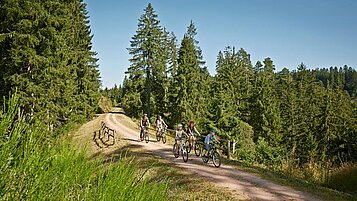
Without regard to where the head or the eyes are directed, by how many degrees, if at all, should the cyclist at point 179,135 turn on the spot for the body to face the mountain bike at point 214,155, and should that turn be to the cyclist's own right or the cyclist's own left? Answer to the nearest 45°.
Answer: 0° — they already face it

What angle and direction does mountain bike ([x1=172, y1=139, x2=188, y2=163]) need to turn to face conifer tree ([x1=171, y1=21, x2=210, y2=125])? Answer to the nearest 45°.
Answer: approximately 135° to its left

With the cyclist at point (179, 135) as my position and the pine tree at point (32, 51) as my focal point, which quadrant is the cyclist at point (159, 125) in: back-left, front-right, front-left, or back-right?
front-right

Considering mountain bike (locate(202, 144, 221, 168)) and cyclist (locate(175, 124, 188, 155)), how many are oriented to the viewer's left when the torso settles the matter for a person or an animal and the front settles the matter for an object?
0

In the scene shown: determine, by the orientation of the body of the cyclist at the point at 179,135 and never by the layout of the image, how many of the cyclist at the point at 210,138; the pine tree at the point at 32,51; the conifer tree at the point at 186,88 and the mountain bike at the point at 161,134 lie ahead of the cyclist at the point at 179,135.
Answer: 1

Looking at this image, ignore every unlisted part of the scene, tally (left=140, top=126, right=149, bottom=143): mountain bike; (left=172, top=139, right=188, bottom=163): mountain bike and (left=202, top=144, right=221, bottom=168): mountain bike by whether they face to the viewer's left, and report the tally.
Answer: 0

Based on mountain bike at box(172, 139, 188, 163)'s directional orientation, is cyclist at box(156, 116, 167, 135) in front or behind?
behind

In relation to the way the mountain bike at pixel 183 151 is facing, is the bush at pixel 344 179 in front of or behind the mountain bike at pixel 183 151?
in front

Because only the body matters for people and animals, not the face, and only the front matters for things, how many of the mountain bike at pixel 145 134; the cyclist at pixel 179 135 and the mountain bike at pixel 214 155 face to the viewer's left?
0

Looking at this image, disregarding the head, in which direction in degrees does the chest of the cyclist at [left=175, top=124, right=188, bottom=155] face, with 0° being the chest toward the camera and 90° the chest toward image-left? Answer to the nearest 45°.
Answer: approximately 315°

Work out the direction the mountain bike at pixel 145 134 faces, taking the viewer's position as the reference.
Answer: facing the viewer and to the right of the viewer

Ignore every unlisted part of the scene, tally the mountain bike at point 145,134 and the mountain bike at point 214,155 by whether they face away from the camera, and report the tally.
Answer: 0

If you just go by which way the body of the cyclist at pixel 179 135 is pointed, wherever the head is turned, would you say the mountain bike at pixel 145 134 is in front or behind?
behind

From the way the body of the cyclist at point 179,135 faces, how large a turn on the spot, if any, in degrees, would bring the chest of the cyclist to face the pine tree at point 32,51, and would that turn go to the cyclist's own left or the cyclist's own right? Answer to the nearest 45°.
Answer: approximately 135° to the cyclist's own right

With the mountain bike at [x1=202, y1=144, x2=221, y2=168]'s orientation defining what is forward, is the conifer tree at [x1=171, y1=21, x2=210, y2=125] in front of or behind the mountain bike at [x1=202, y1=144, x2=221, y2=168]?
behind

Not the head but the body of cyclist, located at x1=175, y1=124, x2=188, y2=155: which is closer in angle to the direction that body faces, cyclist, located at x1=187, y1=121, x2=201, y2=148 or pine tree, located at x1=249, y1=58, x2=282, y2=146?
the cyclist

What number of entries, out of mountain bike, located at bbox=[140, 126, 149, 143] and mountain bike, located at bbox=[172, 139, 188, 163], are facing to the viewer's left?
0
